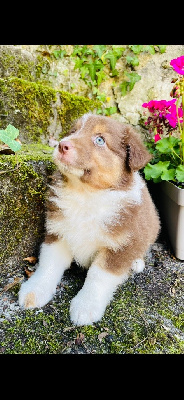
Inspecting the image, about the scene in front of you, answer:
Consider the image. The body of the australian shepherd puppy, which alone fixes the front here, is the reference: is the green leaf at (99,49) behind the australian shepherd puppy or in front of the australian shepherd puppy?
behind

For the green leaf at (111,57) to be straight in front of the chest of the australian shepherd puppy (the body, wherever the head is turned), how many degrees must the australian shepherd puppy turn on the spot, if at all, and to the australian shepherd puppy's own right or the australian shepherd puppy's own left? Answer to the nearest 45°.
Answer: approximately 135° to the australian shepherd puppy's own right

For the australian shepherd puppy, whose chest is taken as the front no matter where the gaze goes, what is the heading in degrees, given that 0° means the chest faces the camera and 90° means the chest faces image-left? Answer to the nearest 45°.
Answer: approximately 45°

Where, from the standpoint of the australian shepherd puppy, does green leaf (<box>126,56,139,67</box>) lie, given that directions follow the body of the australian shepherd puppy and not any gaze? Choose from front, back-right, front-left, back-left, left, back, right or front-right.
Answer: back-right

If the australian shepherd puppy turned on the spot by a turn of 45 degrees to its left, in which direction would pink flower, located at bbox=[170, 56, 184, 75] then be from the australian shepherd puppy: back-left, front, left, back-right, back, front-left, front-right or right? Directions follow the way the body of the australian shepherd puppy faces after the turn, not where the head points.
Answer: back-left
